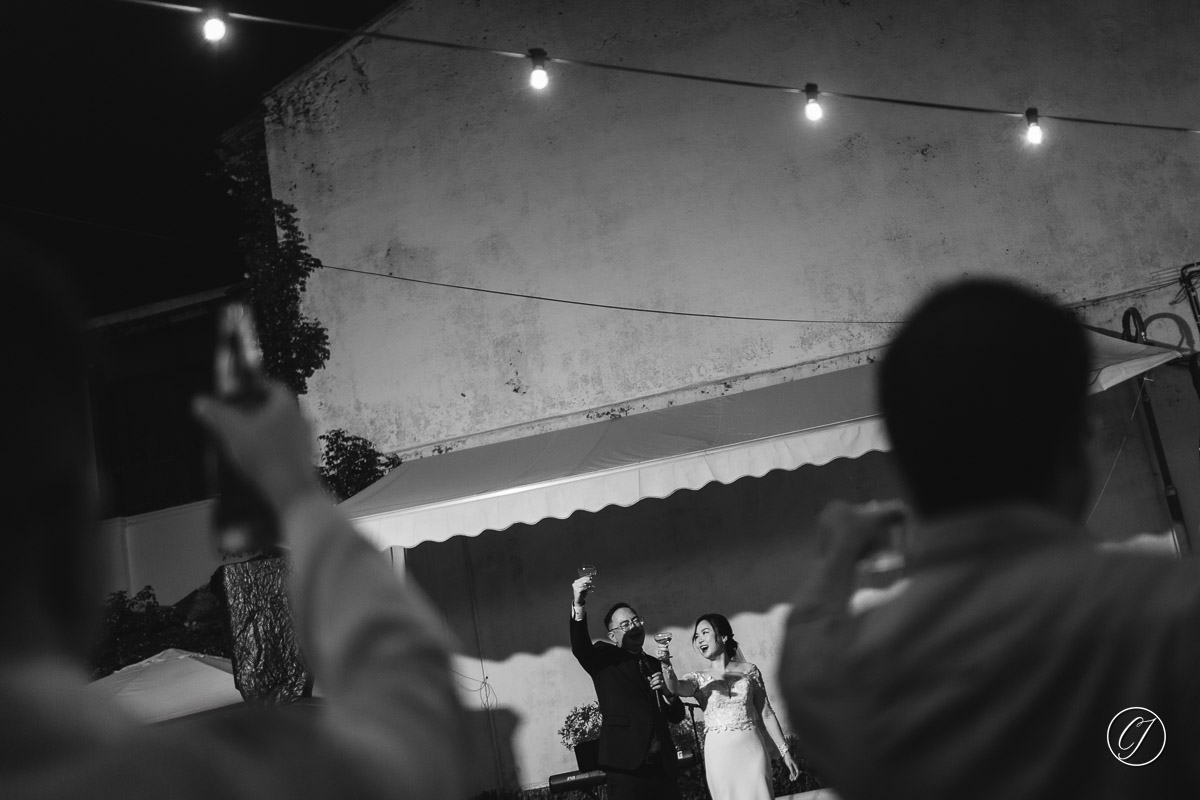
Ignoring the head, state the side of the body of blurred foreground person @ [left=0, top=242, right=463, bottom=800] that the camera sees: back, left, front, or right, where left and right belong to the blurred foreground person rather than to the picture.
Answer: back

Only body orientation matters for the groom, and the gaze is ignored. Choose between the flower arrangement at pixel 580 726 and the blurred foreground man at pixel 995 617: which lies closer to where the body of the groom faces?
the blurred foreground man

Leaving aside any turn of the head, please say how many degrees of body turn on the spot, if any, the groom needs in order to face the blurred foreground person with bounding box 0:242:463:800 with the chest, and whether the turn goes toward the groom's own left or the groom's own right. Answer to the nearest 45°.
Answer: approximately 45° to the groom's own right

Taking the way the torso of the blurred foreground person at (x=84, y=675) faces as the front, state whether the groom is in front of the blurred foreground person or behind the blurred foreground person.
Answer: in front

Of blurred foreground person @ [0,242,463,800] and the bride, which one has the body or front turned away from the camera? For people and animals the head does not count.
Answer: the blurred foreground person

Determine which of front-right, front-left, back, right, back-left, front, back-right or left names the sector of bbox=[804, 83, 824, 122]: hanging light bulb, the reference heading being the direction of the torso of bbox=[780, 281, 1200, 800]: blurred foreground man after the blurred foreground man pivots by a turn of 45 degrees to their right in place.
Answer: front-left

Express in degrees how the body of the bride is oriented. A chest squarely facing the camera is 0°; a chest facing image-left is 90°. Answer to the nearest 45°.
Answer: approximately 45°

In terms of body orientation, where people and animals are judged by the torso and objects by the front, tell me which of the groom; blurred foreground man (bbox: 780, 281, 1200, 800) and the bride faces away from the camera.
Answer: the blurred foreground man

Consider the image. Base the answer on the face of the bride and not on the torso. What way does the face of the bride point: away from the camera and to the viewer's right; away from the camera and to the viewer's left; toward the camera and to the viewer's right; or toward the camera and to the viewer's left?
toward the camera and to the viewer's left

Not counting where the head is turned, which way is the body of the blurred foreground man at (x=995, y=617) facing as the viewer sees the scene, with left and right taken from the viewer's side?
facing away from the viewer

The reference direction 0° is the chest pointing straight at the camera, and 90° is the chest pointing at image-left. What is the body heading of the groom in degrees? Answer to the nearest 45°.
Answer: approximately 315°

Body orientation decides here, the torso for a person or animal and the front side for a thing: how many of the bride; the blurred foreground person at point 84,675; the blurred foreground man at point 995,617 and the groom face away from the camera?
2

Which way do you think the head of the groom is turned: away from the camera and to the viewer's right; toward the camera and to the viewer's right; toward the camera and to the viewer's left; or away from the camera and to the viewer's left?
toward the camera and to the viewer's right

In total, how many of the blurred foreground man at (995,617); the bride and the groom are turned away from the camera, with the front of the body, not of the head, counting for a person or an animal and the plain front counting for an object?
1

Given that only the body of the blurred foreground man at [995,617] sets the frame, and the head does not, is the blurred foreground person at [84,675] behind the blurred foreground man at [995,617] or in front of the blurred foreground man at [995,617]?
behind
